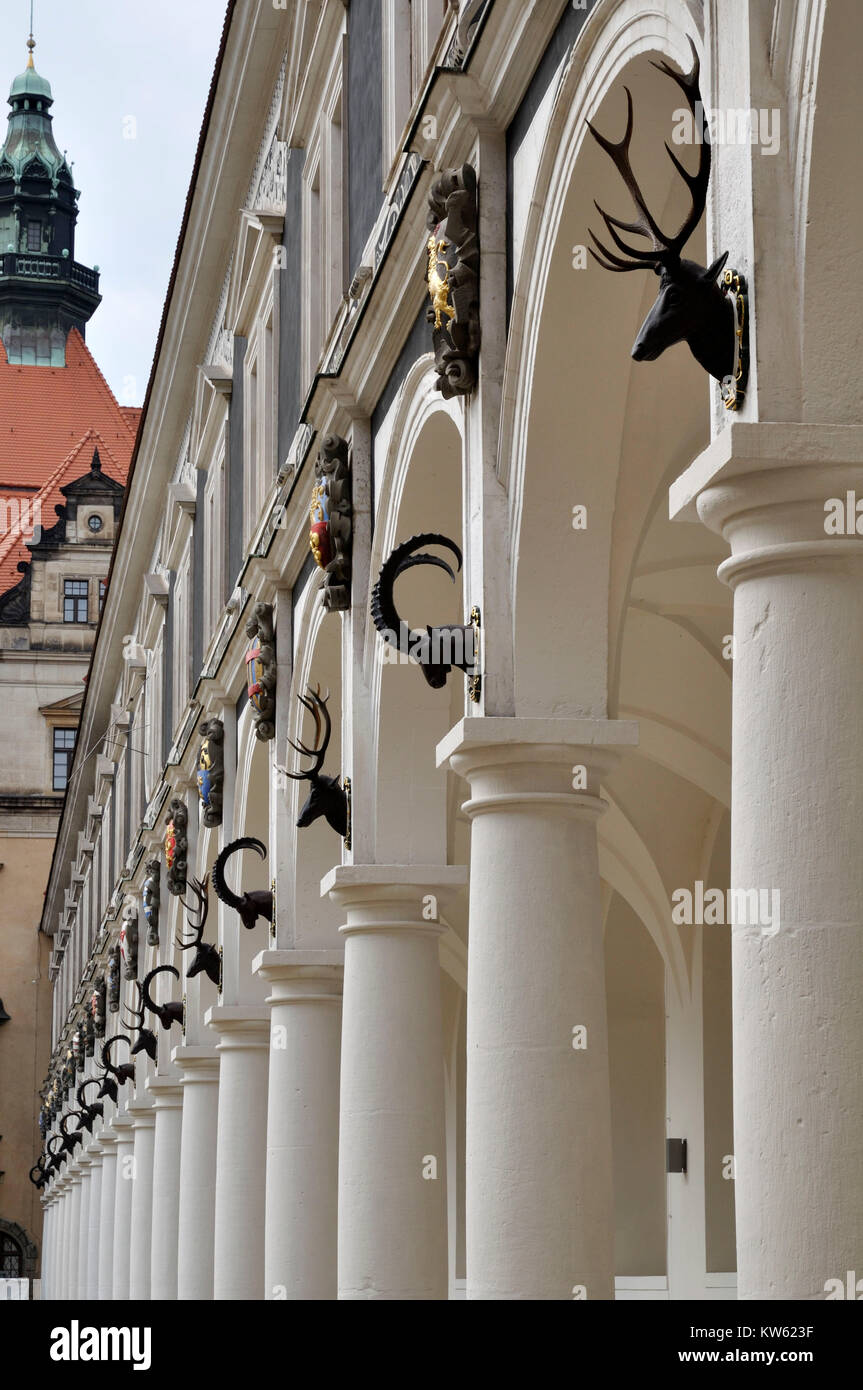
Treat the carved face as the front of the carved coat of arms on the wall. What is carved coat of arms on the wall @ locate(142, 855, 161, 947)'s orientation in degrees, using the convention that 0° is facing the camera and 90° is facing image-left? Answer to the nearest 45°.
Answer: approximately 90°

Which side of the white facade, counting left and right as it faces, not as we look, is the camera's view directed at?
left

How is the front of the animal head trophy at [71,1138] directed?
to the viewer's left

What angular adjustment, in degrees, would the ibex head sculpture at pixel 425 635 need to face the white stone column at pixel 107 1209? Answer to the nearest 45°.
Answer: approximately 90° to its right

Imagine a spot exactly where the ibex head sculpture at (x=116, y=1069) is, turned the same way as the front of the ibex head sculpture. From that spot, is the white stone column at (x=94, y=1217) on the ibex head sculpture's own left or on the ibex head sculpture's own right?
on the ibex head sculpture's own right

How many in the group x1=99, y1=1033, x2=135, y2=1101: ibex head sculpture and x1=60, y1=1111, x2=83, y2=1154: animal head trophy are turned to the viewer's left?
2

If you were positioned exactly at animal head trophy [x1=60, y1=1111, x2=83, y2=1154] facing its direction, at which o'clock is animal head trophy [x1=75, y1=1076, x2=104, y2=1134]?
animal head trophy [x1=75, y1=1076, x2=104, y2=1134] is roughly at 9 o'clock from animal head trophy [x1=60, y1=1111, x2=83, y2=1154].

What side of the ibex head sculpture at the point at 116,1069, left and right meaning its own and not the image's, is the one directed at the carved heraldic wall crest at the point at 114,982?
right

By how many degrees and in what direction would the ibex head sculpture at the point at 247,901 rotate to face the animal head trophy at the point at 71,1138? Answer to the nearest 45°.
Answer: approximately 90° to its right
